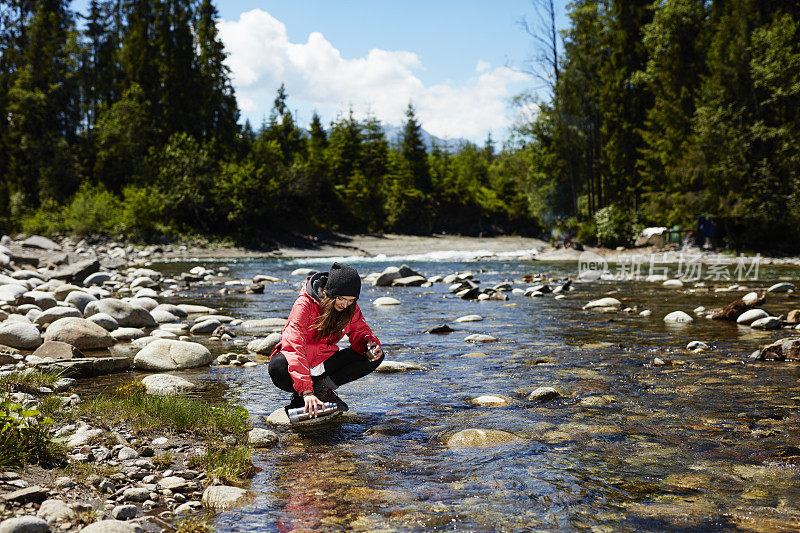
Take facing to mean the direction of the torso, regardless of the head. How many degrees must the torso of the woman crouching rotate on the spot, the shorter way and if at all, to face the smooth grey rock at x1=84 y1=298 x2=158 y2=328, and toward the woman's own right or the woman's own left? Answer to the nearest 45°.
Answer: approximately 180°

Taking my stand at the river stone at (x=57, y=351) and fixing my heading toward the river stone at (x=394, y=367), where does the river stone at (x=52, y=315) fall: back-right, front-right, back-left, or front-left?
back-left

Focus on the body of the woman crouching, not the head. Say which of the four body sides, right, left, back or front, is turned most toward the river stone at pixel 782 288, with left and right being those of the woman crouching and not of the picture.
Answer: left

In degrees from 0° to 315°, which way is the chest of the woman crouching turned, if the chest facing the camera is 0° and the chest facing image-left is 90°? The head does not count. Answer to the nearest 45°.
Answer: approximately 315°

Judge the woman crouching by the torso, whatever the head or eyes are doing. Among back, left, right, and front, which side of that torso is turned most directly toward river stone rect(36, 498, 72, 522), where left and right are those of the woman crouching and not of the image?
right

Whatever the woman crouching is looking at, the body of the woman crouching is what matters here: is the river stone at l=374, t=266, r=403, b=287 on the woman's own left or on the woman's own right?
on the woman's own left

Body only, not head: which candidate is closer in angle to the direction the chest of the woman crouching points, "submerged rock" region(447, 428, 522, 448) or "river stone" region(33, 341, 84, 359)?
the submerged rock
